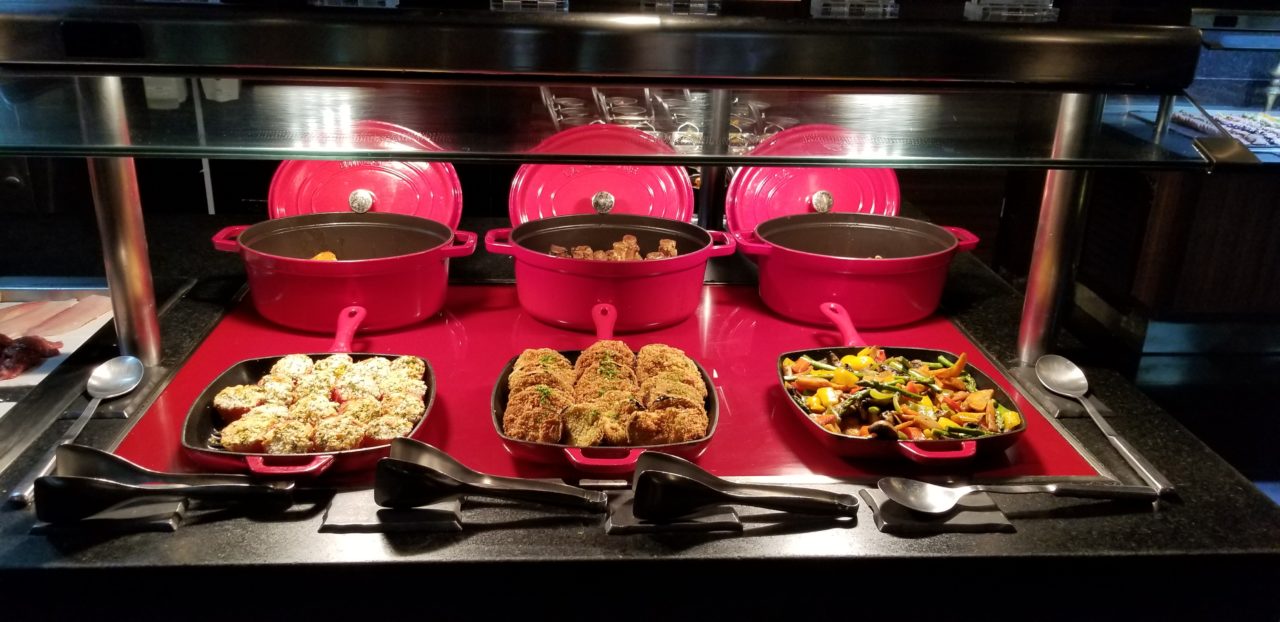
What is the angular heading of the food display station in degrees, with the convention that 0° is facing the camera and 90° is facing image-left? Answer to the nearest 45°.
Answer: approximately 0°
